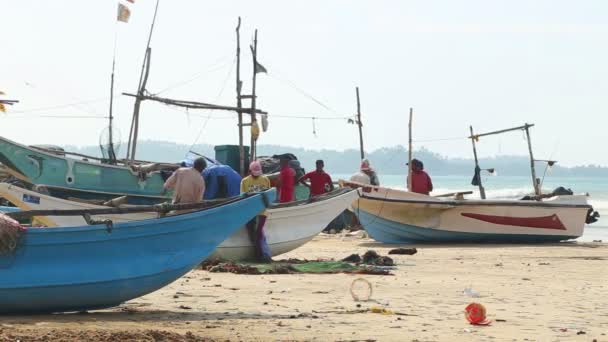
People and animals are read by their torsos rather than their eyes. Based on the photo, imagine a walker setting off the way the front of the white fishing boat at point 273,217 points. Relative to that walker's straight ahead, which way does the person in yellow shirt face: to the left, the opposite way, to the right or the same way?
to the right

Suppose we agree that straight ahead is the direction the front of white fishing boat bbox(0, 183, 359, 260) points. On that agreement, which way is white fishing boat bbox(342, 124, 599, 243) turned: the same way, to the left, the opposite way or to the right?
the opposite way

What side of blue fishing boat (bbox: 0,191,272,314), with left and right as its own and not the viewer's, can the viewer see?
right

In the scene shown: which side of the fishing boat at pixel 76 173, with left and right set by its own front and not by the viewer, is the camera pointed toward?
left

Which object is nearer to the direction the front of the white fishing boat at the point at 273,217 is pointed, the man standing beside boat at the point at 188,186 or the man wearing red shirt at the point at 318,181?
the man wearing red shirt

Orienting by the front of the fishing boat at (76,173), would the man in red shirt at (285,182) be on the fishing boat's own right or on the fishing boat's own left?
on the fishing boat's own left

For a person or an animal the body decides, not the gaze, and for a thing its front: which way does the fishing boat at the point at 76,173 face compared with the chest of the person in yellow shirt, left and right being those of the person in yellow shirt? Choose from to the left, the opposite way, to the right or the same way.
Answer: to the right

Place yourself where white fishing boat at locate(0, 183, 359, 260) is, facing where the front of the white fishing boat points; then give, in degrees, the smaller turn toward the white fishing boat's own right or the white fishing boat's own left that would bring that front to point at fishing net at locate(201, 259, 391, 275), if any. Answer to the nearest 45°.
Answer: approximately 90° to the white fishing boat's own right

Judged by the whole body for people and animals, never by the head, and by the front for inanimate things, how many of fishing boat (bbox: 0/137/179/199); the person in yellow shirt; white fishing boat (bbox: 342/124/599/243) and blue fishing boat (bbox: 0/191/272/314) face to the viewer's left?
2

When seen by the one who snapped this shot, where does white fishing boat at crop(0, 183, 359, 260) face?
facing to the right of the viewer

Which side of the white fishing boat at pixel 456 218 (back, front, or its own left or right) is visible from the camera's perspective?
left

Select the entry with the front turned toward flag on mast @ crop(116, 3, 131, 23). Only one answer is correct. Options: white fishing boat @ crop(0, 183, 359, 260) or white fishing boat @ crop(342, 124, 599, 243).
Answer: white fishing boat @ crop(342, 124, 599, 243)

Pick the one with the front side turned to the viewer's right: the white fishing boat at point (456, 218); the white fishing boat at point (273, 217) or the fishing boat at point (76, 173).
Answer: the white fishing boat at point (273, 217)
